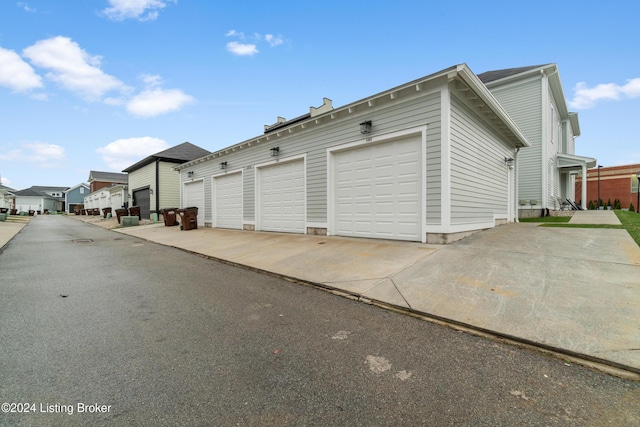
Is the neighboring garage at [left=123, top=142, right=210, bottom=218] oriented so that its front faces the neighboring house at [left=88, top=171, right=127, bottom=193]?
no

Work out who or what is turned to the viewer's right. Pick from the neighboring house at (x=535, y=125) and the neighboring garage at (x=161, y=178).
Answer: the neighboring house at (x=535, y=125)

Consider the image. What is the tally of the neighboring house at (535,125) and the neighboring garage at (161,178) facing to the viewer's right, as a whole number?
1

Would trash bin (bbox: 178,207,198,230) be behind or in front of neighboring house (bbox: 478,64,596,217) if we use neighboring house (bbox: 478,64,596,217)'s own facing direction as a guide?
behind

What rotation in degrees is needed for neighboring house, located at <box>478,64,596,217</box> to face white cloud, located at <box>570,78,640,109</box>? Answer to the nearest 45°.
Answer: approximately 90° to its left

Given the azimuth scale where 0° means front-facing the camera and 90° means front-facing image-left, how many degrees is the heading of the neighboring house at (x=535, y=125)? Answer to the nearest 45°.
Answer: approximately 270°

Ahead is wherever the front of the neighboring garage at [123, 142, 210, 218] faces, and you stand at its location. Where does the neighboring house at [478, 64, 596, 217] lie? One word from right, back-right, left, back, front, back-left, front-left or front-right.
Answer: left

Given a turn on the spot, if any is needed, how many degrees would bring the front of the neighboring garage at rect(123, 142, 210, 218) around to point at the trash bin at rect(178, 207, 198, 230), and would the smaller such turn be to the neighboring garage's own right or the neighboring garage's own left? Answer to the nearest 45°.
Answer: approximately 45° to the neighboring garage's own left

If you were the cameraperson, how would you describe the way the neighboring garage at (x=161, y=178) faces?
facing the viewer and to the left of the viewer
